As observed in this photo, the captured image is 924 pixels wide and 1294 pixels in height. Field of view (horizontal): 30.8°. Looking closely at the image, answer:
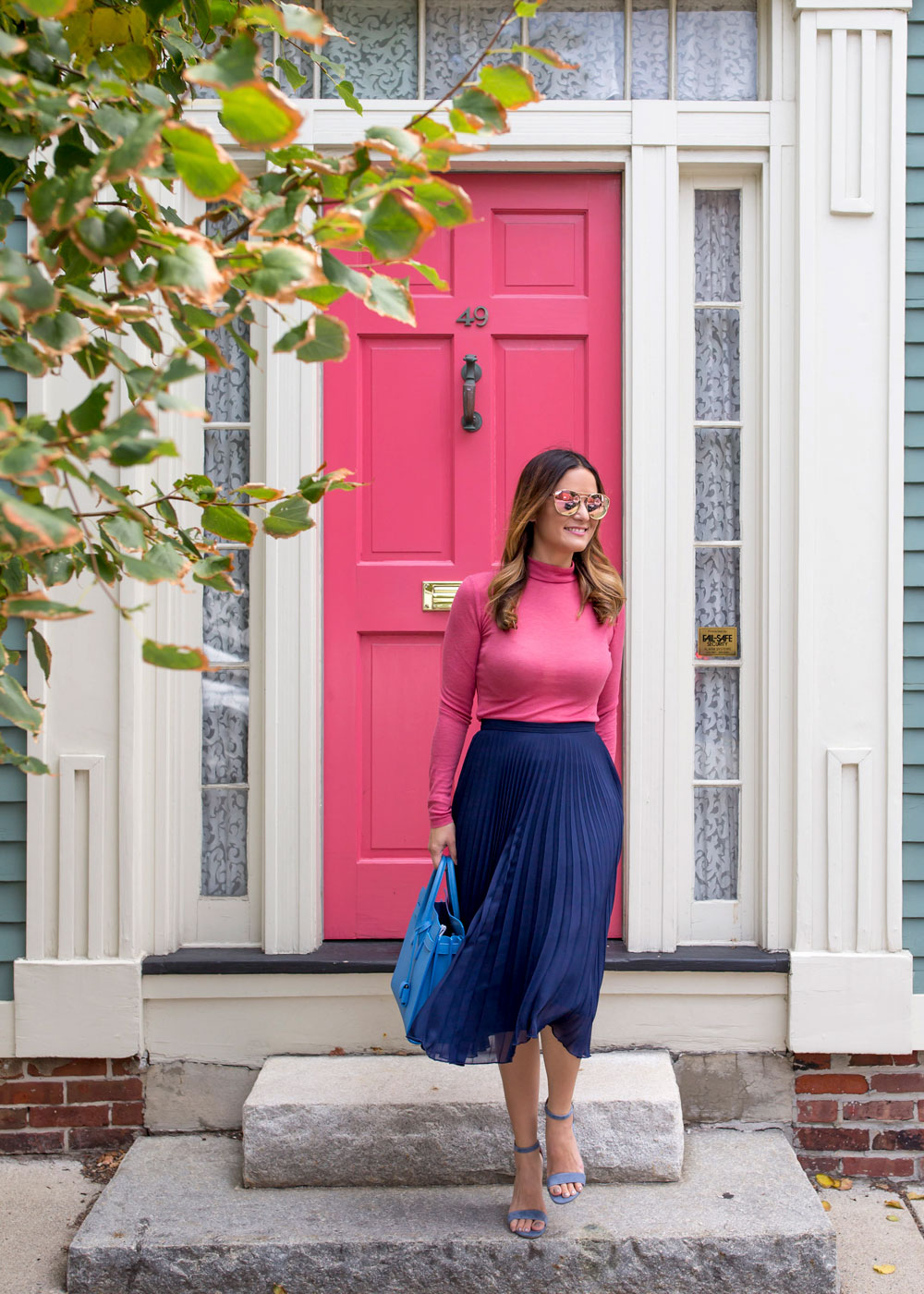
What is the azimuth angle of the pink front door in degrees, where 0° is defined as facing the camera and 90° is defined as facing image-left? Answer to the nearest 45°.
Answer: approximately 0°
